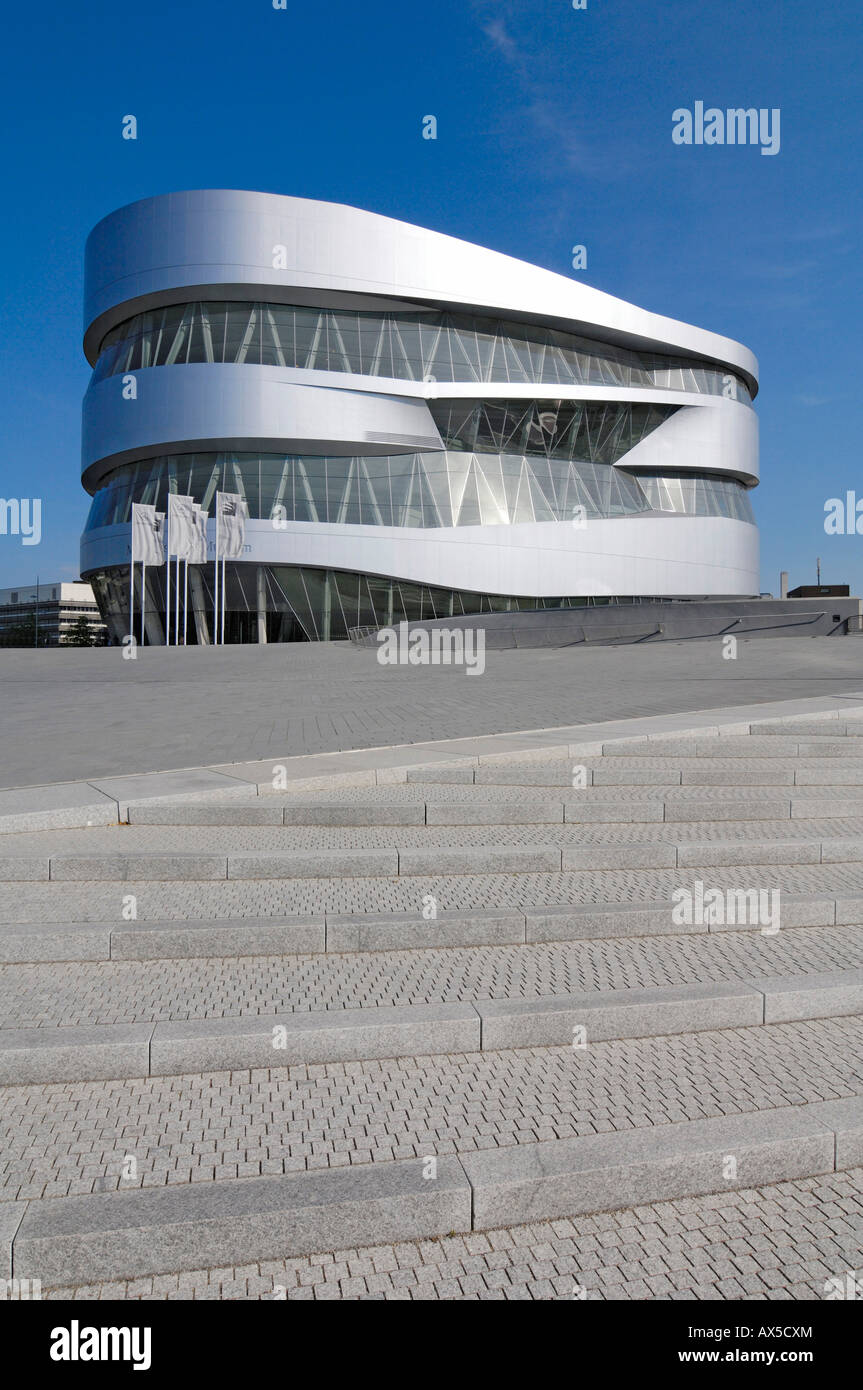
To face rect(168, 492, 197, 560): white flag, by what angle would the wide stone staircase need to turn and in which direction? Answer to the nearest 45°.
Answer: approximately 180°

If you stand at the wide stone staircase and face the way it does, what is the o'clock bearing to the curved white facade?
The curved white facade is roughly at 6 o'clock from the wide stone staircase.

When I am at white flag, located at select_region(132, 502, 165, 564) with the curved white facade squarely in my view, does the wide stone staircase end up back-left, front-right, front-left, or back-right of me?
back-right

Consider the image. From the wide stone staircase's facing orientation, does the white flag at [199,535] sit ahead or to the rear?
to the rear

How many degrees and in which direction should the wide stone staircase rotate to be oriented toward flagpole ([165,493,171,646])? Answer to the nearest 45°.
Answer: approximately 180°

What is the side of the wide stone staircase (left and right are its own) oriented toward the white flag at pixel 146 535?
back

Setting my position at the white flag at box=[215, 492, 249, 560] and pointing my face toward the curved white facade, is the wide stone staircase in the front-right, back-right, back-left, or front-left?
back-right

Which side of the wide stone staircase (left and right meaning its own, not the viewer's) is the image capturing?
front

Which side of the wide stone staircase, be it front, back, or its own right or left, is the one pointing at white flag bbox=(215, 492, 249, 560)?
back
